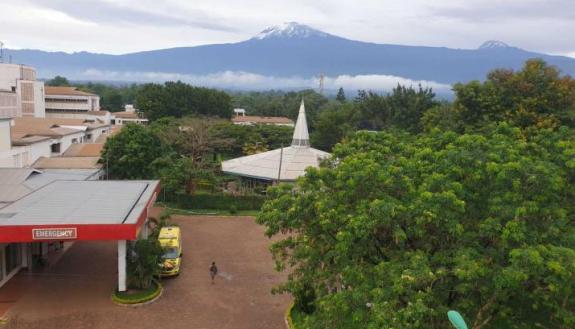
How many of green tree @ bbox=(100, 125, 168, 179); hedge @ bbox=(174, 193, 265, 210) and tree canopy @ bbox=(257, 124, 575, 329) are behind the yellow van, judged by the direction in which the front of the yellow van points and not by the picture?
2

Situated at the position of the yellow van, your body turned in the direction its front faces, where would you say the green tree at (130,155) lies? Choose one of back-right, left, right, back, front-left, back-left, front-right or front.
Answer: back

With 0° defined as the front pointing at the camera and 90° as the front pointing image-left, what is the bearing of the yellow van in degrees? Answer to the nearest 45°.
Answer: approximately 0°

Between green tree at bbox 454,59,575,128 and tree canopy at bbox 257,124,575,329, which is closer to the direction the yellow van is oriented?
the tree canopy

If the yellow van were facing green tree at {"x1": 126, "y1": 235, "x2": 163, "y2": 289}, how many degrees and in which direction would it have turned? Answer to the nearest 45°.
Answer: approximately 45° to its right

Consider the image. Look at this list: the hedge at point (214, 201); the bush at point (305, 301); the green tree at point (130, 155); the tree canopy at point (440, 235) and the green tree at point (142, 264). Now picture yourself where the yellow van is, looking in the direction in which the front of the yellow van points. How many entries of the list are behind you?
2

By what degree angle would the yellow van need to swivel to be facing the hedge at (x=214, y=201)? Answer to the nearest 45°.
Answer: approximately 180°

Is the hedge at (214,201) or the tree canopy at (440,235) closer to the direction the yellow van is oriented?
the tree canopy

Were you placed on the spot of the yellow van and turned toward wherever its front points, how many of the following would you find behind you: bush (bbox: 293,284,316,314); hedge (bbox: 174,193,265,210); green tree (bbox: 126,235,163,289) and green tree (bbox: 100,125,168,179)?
2

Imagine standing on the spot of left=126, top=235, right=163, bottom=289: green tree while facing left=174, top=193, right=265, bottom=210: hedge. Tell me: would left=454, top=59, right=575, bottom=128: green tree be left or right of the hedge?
right
